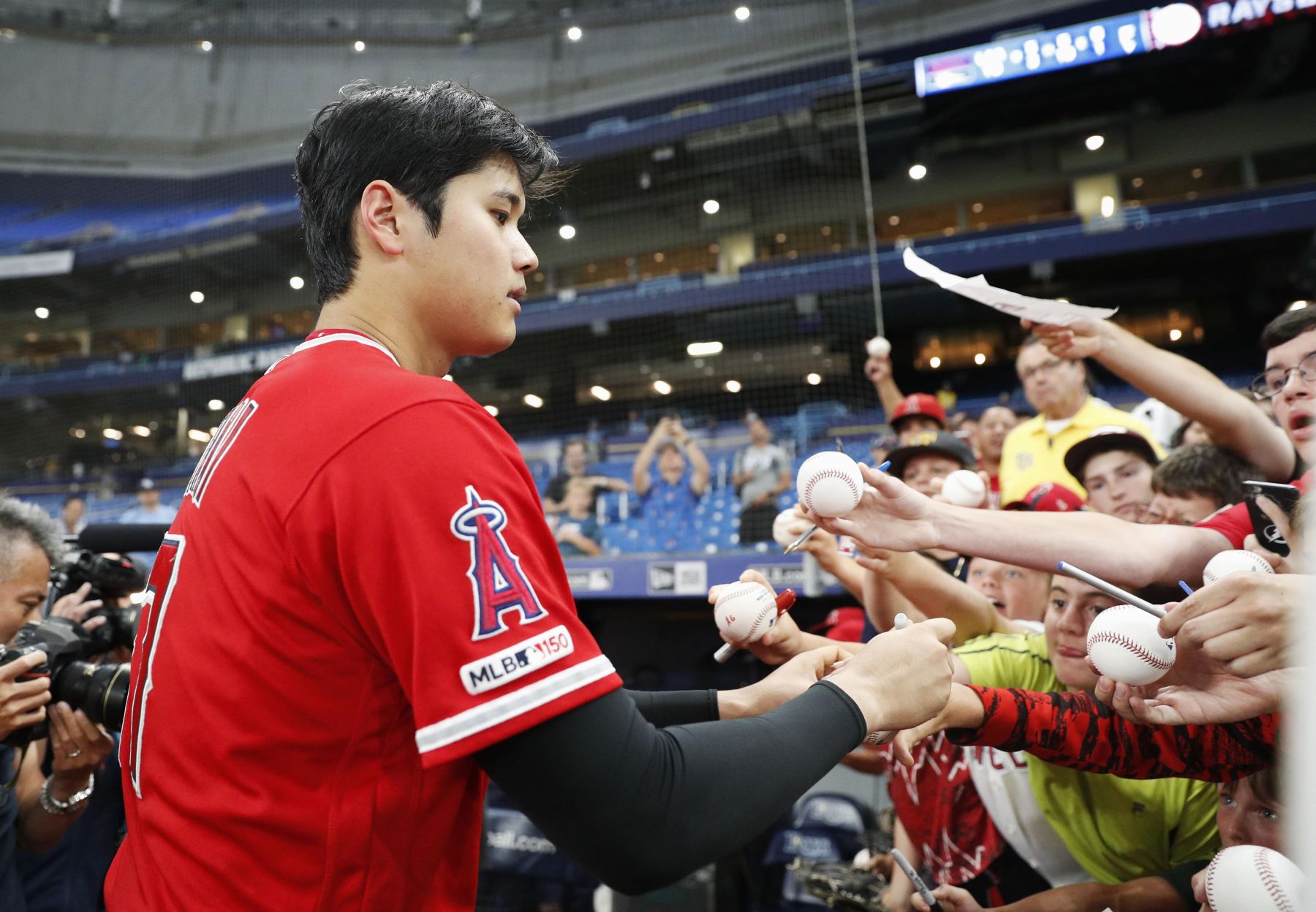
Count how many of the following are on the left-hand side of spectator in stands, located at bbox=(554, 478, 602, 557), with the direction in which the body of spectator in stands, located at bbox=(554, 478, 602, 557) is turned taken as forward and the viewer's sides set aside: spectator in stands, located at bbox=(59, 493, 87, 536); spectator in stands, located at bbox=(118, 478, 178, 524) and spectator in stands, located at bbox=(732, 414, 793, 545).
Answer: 1

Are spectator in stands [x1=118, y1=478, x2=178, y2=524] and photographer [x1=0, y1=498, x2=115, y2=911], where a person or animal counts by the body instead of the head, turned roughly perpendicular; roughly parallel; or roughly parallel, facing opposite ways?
roughly perpendicular

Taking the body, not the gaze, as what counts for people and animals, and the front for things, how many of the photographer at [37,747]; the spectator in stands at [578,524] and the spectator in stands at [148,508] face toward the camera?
2

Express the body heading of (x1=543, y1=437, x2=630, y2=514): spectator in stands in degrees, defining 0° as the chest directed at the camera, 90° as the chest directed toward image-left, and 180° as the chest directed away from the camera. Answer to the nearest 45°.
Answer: approximately 0°

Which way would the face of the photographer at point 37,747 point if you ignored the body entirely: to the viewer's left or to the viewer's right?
to the viewer's right

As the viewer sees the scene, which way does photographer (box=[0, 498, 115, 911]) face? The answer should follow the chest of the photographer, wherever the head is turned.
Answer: to the viewer's right

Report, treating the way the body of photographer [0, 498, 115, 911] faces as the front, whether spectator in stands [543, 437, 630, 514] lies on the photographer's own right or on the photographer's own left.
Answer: on the photographer's own left

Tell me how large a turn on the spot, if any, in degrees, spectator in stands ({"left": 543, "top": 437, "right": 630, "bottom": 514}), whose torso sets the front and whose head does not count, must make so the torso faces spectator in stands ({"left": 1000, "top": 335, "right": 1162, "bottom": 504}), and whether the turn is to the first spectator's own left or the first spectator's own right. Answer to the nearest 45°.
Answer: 0° — they already face them
